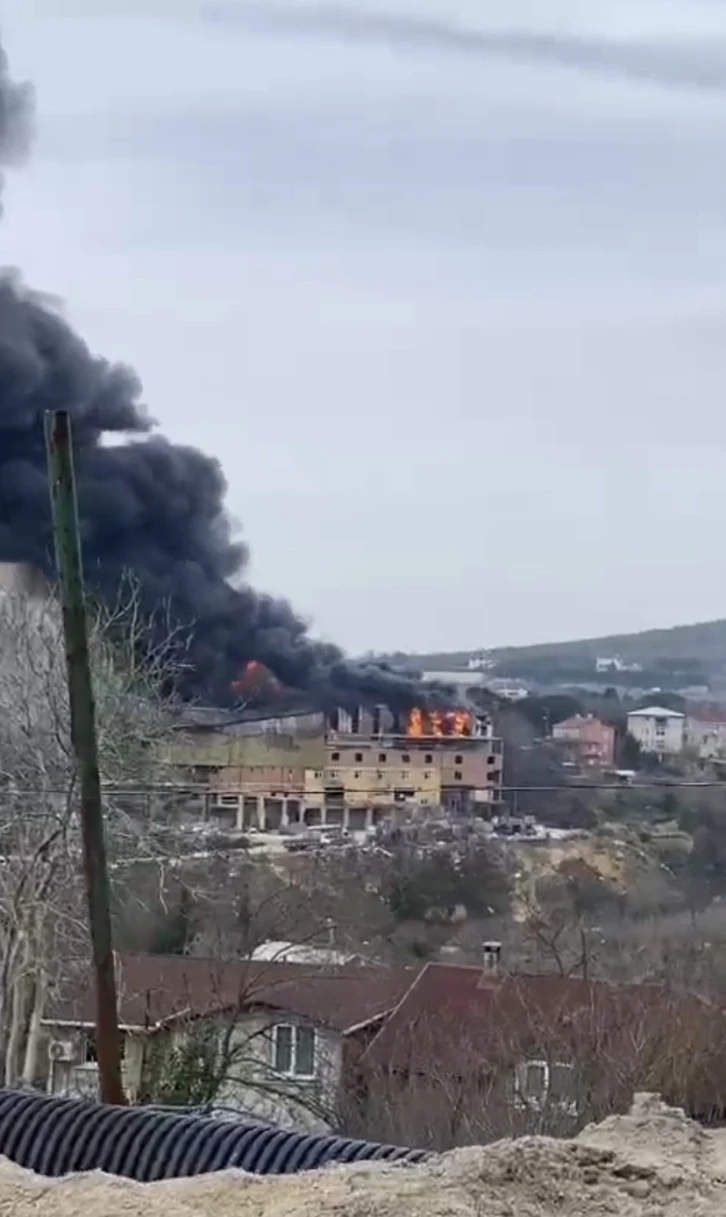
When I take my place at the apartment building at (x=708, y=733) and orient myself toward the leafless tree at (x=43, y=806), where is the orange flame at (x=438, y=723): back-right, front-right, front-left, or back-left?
front-right

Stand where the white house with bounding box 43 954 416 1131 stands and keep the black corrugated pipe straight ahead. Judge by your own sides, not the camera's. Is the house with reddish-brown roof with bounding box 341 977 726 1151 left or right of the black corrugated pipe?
left

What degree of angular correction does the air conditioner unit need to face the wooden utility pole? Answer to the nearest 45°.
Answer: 0° — it already faces it

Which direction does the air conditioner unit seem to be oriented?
toward the camera

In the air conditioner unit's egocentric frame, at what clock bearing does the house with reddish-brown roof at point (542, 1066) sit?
The house with reddish-brown roof is roughly at 10 o'clock from the air conditioner unit.

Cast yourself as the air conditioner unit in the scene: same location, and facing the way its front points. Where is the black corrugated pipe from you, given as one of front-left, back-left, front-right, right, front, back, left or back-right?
front

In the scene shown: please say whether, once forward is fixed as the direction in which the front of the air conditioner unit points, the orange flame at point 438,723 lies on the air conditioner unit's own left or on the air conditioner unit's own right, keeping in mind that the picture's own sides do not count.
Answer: on the air conditioner unit's own left
